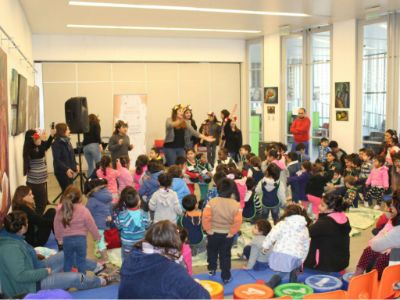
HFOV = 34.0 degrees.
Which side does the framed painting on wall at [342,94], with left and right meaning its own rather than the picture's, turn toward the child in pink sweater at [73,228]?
front

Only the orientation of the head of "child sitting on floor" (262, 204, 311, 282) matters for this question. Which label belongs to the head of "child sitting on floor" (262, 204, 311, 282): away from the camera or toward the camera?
away from the camera

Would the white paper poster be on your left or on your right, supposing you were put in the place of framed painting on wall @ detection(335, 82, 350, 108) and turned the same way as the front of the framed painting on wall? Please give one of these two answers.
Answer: on your right

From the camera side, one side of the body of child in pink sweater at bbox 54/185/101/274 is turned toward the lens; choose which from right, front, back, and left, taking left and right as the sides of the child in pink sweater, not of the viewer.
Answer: back

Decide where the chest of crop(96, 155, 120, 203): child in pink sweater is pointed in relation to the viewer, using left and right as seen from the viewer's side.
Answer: facing away from the viewer and to the right of the viewer

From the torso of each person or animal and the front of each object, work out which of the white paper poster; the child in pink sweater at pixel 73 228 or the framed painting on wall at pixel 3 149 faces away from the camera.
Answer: the child in pink sweater

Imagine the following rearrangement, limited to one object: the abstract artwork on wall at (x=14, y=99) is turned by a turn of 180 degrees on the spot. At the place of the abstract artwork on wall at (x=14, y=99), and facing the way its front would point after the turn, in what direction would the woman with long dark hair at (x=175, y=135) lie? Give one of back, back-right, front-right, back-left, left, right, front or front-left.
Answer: back-right

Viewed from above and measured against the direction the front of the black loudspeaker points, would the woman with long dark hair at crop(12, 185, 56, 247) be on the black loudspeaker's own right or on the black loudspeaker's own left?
on the black loudspeaker's own right

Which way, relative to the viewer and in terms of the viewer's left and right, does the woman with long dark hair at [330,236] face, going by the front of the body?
facing away from the viewer and to the left of the viewer

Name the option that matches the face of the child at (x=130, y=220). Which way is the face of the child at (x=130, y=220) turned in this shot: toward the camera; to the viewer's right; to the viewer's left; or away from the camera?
away from the camera

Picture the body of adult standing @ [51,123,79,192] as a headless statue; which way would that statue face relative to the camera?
to the viewer's right

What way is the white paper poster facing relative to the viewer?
toward the camera

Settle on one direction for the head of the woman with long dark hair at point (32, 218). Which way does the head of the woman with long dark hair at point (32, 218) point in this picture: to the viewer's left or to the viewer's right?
to the viewer's right

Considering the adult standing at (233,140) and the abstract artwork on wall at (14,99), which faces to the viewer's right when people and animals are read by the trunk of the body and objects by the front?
the abstract artwork on wall

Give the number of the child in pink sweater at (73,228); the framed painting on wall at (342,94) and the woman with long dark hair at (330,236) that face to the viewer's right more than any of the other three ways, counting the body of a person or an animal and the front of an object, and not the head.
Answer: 0

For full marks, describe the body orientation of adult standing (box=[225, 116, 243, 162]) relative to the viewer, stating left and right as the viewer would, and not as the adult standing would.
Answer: facing the viewer and to the left of the viewer
